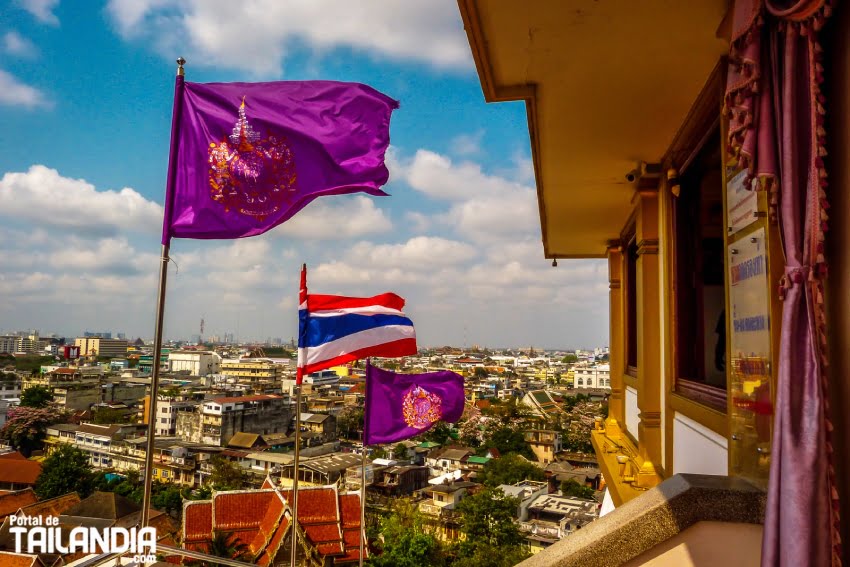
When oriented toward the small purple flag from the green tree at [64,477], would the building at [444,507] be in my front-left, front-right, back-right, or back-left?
front-left

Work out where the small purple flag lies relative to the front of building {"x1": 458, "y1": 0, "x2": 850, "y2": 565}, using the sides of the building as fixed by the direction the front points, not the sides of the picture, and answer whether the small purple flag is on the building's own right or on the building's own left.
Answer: on the building's own right

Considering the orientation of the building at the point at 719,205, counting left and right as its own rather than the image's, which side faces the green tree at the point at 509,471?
right

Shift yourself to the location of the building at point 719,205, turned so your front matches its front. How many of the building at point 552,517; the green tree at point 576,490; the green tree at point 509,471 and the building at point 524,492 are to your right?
4

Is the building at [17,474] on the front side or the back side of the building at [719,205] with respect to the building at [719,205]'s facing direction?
on the front side

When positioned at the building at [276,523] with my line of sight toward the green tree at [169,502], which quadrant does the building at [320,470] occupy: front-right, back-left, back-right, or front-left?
front-right

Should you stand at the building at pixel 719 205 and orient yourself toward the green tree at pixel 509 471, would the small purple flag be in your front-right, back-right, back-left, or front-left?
front-left

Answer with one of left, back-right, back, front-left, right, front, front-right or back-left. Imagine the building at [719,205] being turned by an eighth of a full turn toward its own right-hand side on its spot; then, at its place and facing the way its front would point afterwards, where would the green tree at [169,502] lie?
front

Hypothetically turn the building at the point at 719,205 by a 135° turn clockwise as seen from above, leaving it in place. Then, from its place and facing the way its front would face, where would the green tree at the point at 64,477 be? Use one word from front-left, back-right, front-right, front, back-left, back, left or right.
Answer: left

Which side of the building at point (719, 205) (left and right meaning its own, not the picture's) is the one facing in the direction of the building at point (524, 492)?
right

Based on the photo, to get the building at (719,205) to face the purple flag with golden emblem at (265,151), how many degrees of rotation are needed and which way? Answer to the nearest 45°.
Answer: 0° — it already faces it

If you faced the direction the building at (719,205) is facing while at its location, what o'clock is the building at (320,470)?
the building at (320,470) is roughly at 2 o'clock from the building at (719,205).

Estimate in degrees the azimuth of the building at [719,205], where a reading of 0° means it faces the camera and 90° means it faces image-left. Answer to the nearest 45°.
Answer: approximately 90°
